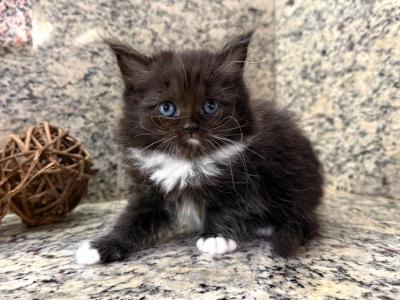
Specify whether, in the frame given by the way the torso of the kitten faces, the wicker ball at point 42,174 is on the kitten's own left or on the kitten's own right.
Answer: on the kitten's own right

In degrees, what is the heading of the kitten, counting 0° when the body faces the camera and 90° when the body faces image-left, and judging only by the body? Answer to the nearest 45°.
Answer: approximately 45°

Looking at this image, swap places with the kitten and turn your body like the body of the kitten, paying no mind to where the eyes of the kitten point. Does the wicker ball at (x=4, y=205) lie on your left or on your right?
on your right
